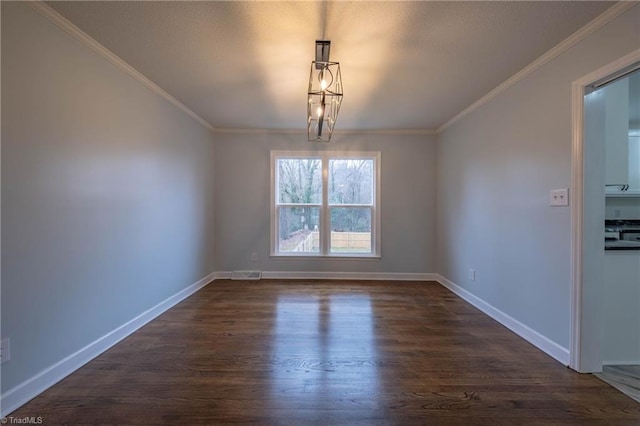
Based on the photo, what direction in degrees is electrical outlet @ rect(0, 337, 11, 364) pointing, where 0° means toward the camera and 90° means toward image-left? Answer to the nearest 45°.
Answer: approximately 315°

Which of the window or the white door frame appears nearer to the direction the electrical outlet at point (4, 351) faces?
the white door frame

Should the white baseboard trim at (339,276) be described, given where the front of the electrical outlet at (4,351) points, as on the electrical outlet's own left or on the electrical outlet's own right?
on the electrical outlet's own left

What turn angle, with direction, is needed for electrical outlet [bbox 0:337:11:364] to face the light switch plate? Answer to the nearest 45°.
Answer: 0° — it already faces it

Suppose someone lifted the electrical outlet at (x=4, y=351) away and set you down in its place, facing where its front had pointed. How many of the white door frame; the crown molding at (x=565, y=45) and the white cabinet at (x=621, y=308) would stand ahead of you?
3
